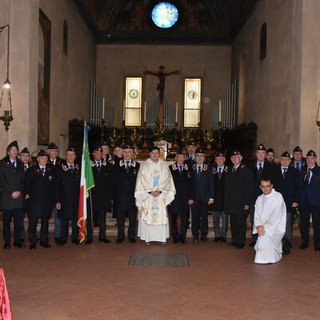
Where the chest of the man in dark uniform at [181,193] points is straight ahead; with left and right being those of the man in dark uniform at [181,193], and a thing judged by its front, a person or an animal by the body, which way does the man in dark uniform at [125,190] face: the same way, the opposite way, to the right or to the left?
the same way

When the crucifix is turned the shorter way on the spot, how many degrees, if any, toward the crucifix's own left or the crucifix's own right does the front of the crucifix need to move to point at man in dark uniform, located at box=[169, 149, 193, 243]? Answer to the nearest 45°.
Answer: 0° — it already faces them

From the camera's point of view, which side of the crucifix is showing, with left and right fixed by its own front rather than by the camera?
front

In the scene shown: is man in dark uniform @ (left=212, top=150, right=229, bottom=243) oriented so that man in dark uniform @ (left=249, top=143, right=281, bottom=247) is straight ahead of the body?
no

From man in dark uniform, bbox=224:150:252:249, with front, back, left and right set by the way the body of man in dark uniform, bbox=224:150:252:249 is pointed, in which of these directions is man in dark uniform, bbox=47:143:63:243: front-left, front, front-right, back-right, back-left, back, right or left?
front-right

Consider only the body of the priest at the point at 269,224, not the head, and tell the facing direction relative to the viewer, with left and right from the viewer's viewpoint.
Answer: facing the viewer and to the left of the viewer

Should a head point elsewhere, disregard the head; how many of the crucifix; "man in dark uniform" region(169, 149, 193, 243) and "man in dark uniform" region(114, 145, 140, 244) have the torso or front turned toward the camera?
3

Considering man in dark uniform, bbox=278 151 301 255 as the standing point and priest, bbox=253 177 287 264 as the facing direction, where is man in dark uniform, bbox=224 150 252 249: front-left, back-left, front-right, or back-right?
front-right

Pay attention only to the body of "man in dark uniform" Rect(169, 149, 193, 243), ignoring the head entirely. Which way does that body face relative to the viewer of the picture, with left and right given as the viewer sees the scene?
facing the viewer

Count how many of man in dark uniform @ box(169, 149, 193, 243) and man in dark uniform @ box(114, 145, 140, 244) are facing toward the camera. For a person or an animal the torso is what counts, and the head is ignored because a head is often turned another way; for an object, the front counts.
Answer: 2

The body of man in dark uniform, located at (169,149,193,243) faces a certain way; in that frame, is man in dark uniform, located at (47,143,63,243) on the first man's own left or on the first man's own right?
on the first man's own right

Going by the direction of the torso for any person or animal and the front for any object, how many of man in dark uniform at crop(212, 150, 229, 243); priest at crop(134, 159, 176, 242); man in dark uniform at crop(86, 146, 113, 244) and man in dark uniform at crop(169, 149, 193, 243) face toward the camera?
4

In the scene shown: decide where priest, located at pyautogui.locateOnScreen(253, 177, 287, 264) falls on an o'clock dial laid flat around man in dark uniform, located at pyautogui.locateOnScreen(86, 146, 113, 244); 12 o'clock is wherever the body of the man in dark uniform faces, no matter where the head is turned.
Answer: The priest is roughly at 10 o'clock from the man in dark uniform.

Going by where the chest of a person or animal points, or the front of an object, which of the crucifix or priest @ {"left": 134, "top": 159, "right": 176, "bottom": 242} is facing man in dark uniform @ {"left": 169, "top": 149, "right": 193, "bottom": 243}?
the crucifix

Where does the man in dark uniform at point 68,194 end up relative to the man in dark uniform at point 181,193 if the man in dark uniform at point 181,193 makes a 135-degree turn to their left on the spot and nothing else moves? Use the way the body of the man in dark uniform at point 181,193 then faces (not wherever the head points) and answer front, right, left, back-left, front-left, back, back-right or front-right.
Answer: back-left

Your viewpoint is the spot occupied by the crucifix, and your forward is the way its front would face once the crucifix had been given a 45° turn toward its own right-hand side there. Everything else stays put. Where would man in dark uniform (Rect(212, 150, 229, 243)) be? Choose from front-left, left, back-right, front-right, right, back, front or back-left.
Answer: front-left

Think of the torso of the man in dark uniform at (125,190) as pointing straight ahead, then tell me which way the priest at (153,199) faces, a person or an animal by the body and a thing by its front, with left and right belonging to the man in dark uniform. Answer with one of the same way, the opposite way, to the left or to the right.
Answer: the same way

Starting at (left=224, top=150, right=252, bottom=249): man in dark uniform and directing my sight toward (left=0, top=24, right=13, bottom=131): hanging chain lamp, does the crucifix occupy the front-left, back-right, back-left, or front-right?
front-right

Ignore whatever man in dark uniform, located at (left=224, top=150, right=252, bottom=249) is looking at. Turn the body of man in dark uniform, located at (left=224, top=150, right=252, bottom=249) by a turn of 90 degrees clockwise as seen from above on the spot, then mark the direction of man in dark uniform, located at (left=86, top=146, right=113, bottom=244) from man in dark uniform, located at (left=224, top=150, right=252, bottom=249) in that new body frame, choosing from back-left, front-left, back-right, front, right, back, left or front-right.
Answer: front-left

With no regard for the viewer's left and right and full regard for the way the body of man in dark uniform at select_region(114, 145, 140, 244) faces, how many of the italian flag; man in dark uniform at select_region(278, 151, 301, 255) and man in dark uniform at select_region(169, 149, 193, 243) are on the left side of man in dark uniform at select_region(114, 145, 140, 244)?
2

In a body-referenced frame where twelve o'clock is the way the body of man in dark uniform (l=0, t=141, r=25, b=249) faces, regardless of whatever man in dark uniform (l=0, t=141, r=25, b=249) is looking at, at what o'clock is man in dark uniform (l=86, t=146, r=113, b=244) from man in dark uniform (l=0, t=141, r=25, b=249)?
man in dark uniform (l=86, t=146, r=113, b=244) is roughly at 10 o'clock from man in dark uniform (l=0, t=141, r=25, b=249).
